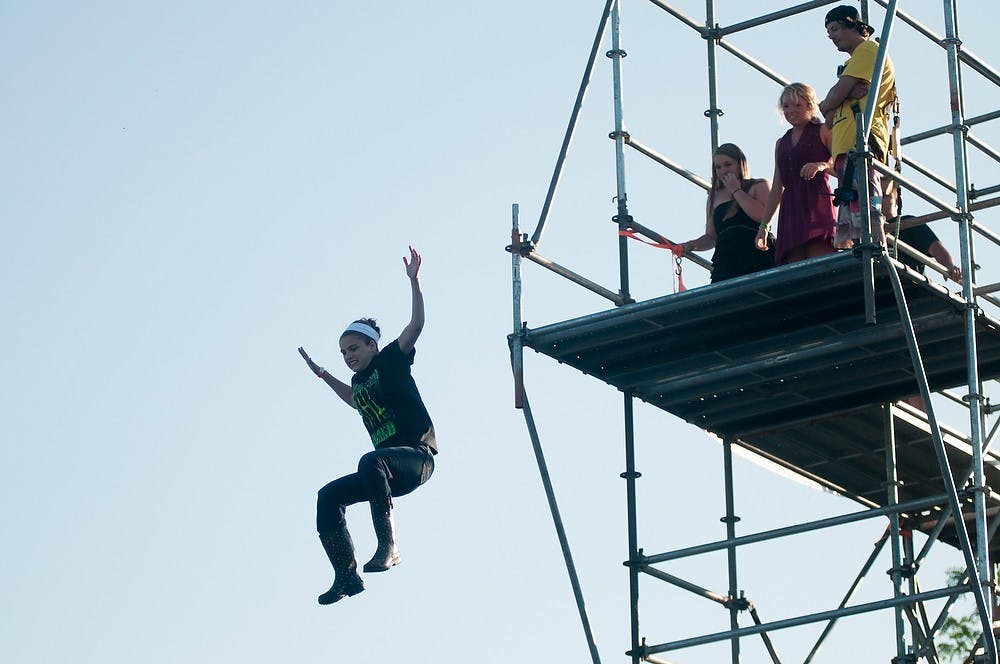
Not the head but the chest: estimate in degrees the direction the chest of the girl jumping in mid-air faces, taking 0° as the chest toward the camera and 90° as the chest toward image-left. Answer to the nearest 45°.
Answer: approximately 45°

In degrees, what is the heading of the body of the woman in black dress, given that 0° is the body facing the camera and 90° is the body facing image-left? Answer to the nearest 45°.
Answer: approximately 45°

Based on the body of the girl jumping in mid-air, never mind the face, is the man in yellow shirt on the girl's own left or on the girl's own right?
on the girl's own left

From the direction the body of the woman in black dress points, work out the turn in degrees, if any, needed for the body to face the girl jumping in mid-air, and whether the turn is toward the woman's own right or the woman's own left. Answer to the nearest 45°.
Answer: approximately 45° to the woman's own right

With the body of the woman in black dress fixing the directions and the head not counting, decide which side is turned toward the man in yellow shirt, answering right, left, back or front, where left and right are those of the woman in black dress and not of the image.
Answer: left
